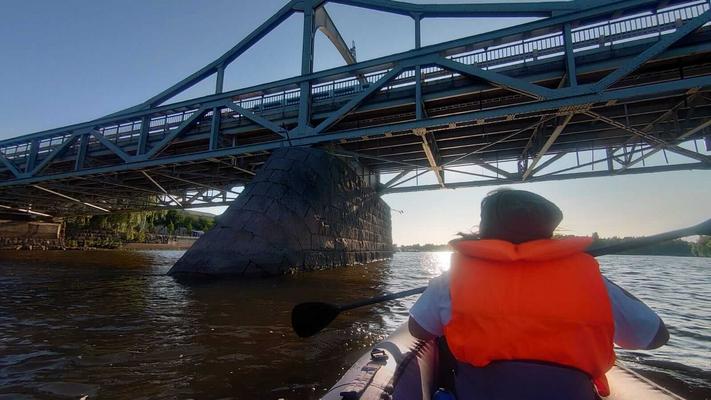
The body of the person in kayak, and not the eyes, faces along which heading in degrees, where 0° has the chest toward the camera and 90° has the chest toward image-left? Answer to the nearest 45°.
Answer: approximately 180°

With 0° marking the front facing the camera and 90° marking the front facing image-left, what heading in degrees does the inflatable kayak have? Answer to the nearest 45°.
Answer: approximately 180°
